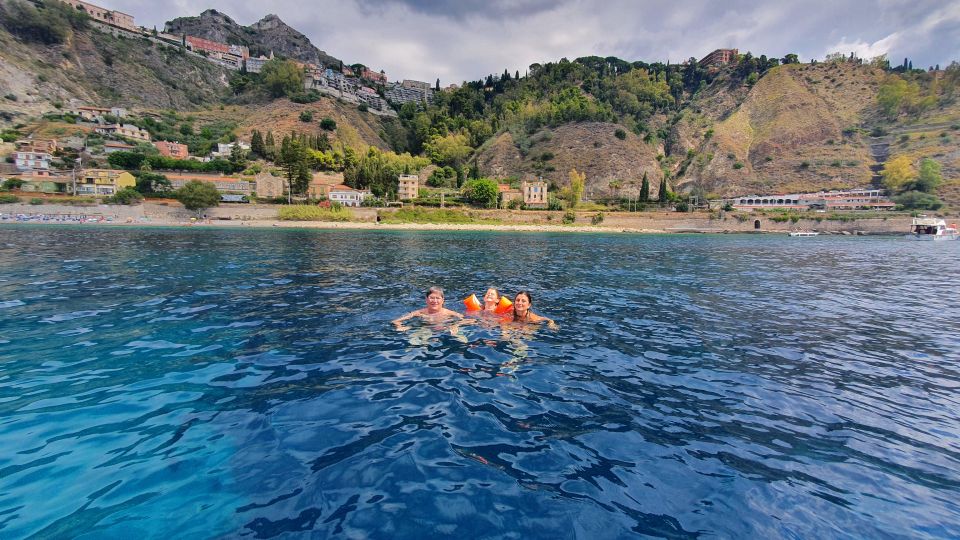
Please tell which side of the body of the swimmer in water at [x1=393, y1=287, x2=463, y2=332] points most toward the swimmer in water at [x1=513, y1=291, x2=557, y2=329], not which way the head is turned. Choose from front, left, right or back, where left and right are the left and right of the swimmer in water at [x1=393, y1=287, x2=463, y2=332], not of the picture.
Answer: left

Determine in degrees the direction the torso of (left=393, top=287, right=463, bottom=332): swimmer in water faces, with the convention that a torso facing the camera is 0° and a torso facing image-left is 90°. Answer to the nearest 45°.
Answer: approximately 0°
